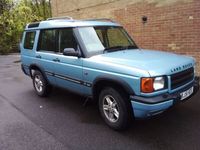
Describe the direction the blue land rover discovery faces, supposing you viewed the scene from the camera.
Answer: facing the viewer and to the right of the viewer
